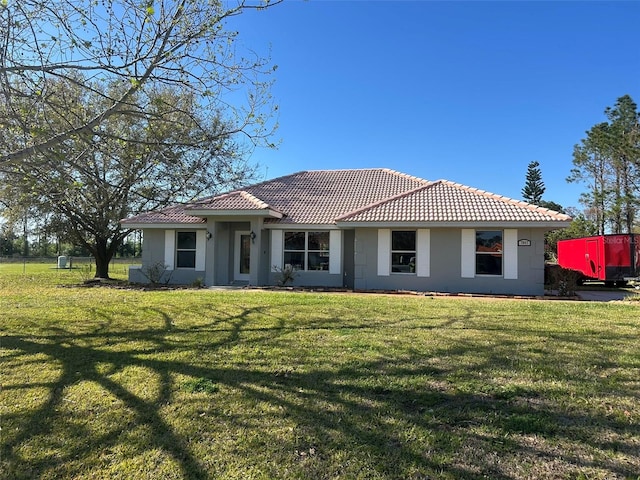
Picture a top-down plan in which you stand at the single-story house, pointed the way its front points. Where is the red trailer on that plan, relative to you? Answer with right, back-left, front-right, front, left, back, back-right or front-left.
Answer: left

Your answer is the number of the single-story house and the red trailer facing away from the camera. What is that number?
0

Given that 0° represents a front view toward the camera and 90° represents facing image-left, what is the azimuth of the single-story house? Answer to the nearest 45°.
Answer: approximately 0°
